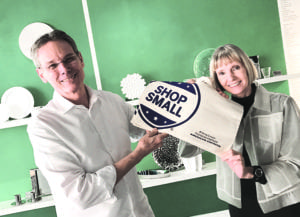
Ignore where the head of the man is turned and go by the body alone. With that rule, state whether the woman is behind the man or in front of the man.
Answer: in front

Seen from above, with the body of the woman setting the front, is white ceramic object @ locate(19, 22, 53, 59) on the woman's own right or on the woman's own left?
on the woman's own right

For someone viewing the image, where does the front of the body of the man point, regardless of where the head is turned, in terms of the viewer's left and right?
facing the viewer and to the right of the viewer

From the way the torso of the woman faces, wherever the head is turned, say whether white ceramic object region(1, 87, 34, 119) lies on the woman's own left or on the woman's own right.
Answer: on the woman's own right

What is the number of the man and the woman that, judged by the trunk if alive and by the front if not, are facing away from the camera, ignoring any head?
0

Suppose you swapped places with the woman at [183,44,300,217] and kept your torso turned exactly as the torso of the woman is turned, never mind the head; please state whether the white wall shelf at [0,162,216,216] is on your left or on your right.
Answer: on your right

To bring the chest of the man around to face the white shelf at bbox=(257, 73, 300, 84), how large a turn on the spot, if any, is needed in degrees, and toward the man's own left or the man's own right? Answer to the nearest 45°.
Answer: approximately 90° to the man's own left
